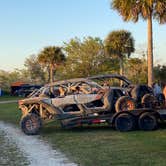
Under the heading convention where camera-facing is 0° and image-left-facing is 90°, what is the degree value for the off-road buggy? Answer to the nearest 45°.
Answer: approximately 90°
